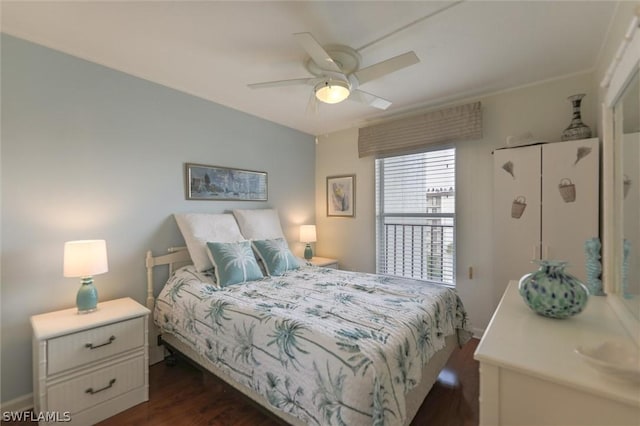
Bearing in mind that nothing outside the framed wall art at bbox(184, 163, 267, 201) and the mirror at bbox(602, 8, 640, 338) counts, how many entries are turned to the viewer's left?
1

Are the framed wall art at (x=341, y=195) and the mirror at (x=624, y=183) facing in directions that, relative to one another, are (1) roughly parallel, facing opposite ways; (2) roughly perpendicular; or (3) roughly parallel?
roughly perpendicular

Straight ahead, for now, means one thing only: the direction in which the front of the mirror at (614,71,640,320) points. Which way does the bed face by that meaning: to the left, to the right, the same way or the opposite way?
the opposite way

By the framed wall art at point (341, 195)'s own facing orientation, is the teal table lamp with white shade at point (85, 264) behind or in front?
in front

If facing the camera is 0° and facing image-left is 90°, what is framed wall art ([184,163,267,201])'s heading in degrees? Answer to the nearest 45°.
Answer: approximately 315°

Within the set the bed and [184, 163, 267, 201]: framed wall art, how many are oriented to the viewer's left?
0

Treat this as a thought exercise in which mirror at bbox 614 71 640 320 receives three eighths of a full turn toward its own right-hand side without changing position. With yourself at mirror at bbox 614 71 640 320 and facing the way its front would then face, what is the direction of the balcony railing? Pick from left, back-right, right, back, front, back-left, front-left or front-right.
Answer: left

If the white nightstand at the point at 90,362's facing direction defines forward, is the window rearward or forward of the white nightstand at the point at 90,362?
forward

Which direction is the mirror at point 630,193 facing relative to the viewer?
to the viewer's left

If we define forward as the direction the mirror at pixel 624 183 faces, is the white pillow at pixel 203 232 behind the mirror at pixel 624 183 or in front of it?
in front

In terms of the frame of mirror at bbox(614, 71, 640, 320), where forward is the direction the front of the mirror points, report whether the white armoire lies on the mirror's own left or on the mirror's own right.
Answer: on the mirror's own right

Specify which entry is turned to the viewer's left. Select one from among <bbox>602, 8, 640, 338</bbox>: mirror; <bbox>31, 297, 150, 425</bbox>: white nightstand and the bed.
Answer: the mirror

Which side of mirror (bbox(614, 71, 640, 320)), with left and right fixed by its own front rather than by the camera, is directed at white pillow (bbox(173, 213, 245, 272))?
front

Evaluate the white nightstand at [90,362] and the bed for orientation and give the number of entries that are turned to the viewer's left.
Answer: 0
